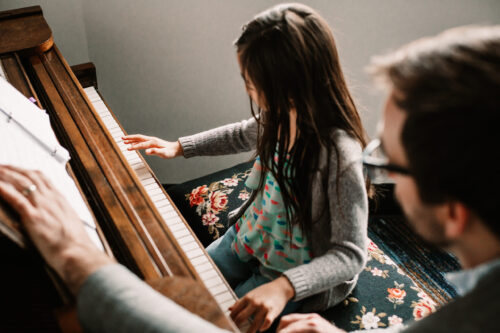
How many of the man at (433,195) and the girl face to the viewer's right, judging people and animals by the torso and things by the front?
0

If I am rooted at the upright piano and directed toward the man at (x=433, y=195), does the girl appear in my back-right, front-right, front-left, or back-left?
front-left

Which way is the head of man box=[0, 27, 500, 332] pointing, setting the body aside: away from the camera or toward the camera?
away from the camera

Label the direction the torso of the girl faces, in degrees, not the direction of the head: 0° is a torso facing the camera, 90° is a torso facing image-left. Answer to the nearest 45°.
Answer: approximately 45°

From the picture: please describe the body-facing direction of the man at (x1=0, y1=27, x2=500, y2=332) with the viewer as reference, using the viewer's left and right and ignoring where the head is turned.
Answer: facing away from the viewer and to the left of the viewer

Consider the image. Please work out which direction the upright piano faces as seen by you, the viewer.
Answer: facing to the right of the viewer

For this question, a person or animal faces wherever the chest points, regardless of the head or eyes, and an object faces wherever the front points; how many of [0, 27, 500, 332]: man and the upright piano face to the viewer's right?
1

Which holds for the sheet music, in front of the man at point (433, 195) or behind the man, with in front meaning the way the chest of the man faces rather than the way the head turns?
in front
